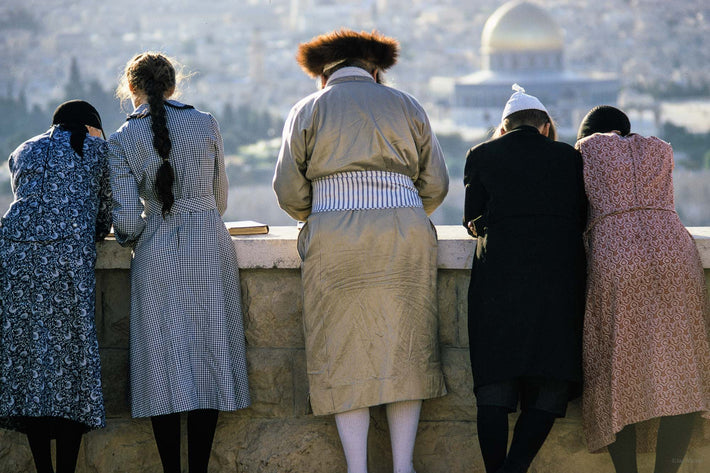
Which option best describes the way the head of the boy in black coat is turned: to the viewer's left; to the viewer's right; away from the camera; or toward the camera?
away from the camera

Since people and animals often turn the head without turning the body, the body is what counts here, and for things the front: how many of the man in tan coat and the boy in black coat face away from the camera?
2

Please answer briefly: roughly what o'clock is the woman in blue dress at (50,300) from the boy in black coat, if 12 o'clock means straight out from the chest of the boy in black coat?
The woman in blue dress is roughly at 9 o'clock from the boy in black coat.

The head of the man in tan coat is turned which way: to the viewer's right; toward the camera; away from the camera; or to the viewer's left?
away from the camera

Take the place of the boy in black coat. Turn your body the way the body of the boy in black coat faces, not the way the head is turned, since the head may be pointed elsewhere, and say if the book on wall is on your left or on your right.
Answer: on your left

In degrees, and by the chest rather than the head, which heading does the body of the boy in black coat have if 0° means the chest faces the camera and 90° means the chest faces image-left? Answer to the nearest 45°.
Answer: approximately 180°

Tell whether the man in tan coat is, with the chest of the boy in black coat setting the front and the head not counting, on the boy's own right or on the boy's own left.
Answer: on the boy's own left

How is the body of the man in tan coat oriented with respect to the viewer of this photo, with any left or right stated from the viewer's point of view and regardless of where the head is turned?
facing away from the viewer

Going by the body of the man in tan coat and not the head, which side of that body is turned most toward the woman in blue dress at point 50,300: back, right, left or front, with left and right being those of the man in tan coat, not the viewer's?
left
